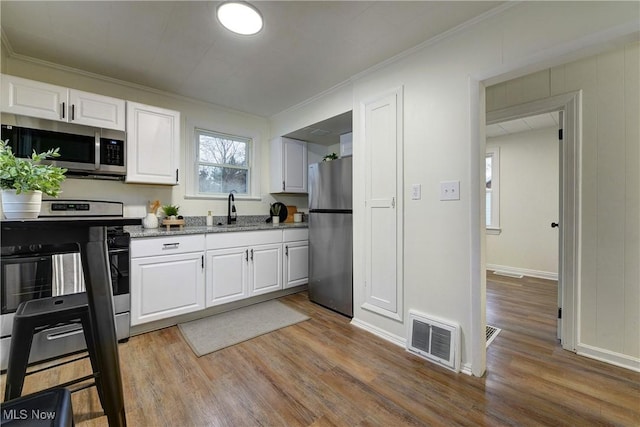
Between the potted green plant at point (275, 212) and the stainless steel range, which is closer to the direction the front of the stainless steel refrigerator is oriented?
the stainless steel range

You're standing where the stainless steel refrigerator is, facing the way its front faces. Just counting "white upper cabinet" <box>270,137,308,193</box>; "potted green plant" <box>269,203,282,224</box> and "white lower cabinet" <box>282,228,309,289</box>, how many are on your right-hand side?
3

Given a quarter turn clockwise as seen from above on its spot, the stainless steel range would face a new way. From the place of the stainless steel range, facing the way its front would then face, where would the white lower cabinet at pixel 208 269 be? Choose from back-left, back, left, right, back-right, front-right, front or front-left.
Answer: back

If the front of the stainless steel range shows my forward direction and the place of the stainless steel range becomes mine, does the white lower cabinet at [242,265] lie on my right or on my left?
on my left
